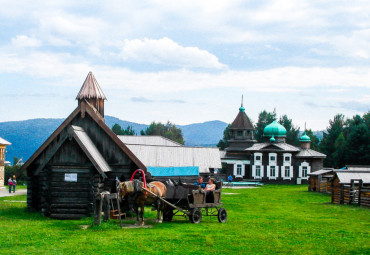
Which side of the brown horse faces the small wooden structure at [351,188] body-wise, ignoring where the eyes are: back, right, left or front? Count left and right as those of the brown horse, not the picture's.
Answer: back

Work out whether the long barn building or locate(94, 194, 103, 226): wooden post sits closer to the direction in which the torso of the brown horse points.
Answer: the wooden post

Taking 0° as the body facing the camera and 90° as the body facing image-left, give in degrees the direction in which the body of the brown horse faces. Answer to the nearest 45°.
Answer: approximately 45°

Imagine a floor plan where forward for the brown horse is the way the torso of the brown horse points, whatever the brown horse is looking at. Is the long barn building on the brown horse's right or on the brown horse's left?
on the brown horse's right

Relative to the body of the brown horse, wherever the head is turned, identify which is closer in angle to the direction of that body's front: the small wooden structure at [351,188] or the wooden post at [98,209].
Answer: the wooden post
